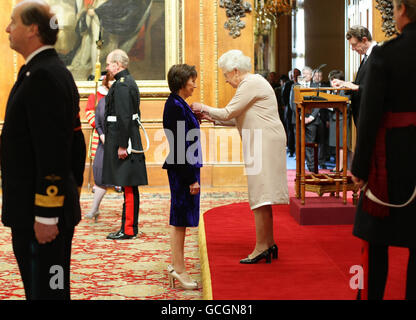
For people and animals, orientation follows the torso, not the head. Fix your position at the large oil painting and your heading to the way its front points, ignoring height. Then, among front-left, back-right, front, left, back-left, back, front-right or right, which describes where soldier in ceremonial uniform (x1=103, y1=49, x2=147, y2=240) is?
front

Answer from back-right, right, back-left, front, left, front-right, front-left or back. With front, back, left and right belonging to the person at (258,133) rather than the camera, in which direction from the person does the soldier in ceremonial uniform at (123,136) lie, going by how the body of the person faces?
front-right

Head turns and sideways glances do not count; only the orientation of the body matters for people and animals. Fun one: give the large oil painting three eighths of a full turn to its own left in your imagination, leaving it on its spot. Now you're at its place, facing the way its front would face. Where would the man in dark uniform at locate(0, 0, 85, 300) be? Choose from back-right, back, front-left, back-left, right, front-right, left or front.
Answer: back-right

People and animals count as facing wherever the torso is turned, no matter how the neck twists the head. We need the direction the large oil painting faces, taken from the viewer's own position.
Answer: facing the viewer

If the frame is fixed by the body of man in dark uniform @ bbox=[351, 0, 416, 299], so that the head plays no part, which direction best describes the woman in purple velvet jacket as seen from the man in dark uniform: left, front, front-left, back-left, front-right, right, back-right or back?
front-left

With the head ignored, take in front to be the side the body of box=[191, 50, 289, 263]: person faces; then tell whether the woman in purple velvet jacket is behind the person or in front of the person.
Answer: in front

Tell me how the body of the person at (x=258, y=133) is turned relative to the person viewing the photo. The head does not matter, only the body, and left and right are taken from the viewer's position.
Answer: facing to the left of the viewer

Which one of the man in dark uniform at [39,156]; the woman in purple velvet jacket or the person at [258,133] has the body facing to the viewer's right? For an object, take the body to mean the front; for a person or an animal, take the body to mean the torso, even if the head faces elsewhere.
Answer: the woman in purple velvet jacket

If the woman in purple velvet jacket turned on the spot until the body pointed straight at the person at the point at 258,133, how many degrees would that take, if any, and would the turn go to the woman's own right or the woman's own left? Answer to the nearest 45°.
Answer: approximately 45° to the woman's own left

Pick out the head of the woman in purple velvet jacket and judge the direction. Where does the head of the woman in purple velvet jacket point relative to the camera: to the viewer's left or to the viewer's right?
to the viewer's right

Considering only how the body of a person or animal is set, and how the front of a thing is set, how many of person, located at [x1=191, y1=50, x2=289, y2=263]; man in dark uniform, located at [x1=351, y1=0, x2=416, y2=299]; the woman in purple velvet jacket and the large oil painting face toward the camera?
1

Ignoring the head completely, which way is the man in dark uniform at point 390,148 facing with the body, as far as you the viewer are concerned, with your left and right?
facing away from the viewer

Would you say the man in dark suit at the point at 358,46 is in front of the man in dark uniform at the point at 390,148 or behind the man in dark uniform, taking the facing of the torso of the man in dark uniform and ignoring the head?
in front

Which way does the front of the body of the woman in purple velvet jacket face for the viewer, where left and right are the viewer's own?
facing to the right of the viewer
